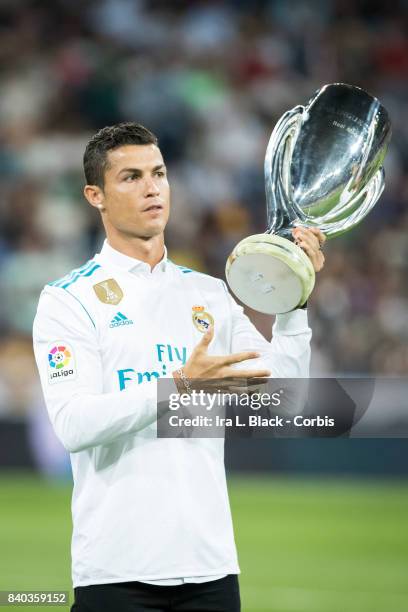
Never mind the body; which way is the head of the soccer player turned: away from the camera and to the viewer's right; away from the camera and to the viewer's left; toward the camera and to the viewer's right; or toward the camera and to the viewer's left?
toward the camera and to the viewer's right

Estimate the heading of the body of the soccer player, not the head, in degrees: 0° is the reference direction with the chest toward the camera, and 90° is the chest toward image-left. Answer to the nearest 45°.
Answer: approximately 315°
